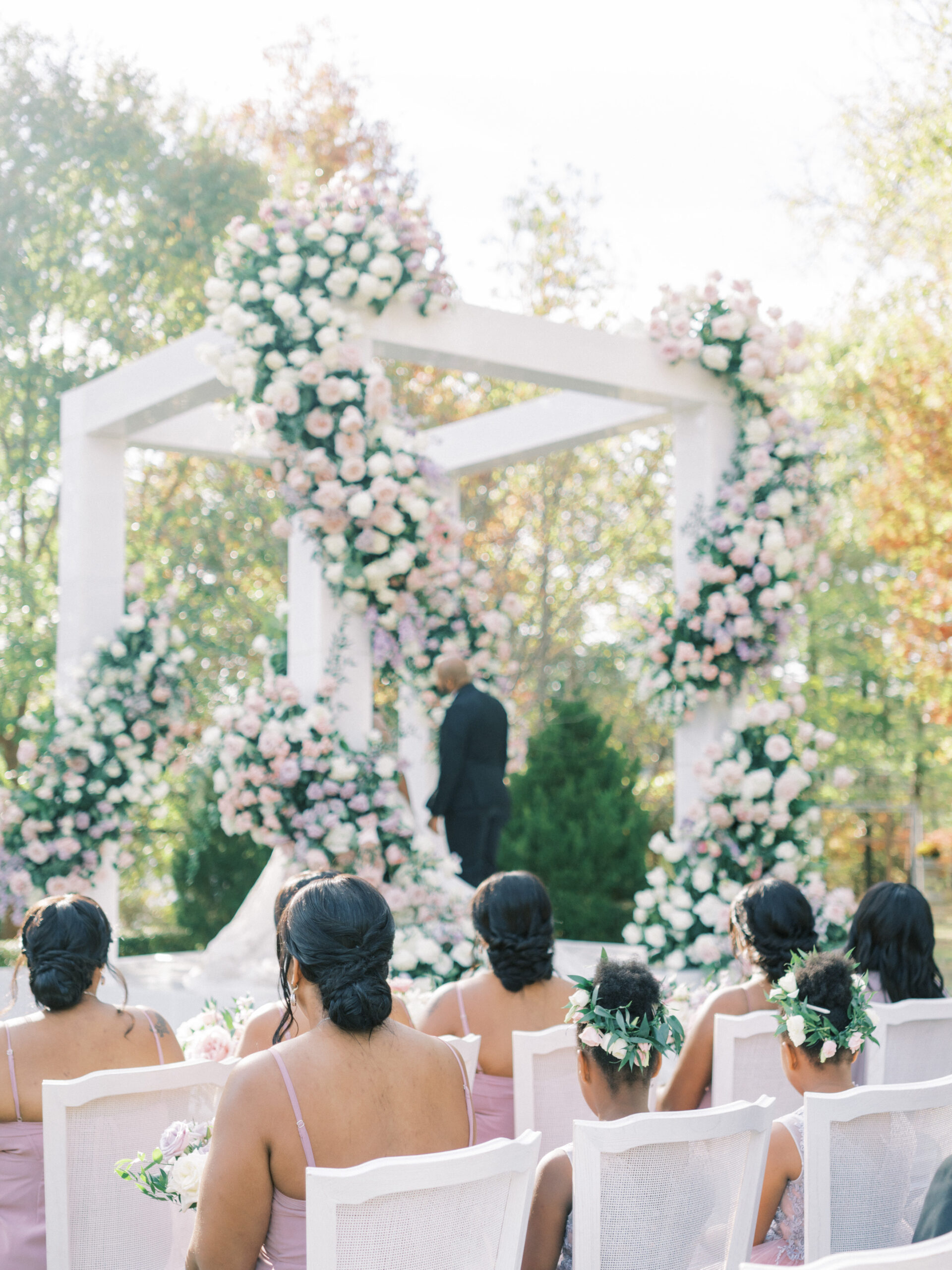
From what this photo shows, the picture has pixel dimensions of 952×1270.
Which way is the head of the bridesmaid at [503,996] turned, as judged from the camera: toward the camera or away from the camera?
away from the camera

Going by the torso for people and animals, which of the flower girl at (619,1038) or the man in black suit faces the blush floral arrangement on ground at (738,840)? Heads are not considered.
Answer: the flower girl

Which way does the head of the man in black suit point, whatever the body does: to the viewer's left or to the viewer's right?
to the viewer's left

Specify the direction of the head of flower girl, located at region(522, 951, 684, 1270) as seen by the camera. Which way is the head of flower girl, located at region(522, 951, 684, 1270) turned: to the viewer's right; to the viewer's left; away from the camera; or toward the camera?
away from the camera

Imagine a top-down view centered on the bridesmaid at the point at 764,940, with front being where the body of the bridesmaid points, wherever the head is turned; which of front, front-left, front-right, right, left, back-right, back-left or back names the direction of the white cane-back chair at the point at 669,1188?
back-left

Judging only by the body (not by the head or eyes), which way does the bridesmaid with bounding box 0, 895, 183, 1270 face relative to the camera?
away from the camera

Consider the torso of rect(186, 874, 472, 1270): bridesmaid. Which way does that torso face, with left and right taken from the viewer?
facing away from the viewer and to the left of the viewer

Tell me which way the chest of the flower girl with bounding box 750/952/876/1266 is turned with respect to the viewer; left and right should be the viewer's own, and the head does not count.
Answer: facing away from the viewer and to the left of the viewer

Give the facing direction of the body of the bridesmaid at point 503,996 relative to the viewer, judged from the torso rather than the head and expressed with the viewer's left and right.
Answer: facing away from the viewer

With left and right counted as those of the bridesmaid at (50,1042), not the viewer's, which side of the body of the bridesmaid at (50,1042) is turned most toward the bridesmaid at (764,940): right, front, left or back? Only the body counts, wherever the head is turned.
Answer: right

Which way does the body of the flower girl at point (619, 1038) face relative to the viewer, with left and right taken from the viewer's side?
facing away from the viewer

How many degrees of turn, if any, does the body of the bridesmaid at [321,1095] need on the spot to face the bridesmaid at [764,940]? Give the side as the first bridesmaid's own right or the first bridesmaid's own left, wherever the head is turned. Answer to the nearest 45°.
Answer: approximately 90° to the first bridesmaid's own right

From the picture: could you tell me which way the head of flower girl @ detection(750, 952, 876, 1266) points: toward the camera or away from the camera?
away from the camera
